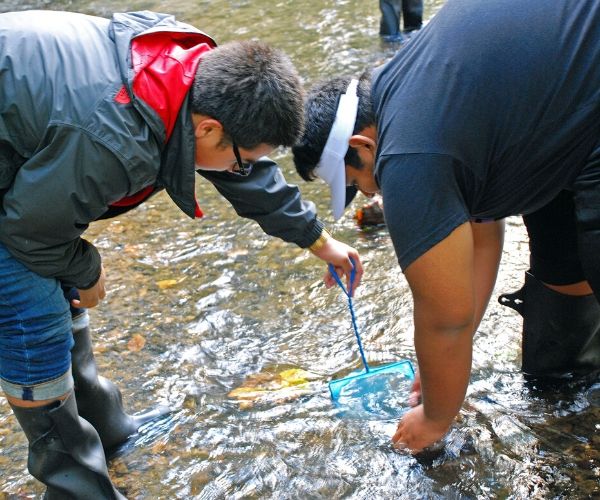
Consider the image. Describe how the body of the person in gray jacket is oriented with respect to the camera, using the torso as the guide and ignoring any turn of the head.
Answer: to the viewer's right
